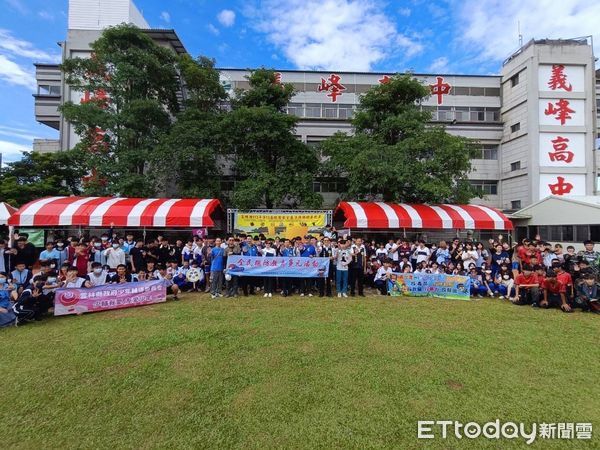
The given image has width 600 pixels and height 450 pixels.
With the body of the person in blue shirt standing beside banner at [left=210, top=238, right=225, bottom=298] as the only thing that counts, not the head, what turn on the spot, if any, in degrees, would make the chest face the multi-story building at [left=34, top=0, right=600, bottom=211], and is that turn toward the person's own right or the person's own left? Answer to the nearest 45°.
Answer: approximately 135° to the person's own left

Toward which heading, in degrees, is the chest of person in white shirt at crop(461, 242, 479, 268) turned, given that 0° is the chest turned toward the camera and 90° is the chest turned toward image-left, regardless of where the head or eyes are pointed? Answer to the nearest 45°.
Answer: approximately 0°

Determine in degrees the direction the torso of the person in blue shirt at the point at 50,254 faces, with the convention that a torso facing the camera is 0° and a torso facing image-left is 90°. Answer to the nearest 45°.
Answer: approximately 0°

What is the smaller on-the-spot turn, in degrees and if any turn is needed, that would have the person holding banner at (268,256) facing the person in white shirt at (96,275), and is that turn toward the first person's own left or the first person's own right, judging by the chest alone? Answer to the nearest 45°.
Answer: approximately 90° to the first person's own right

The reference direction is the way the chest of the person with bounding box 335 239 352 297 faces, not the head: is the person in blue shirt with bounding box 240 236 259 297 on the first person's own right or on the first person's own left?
on the first person's own right

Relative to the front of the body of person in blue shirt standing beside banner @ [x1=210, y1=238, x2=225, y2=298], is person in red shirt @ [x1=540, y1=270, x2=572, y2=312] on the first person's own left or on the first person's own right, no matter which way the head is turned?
on the first person's own left
